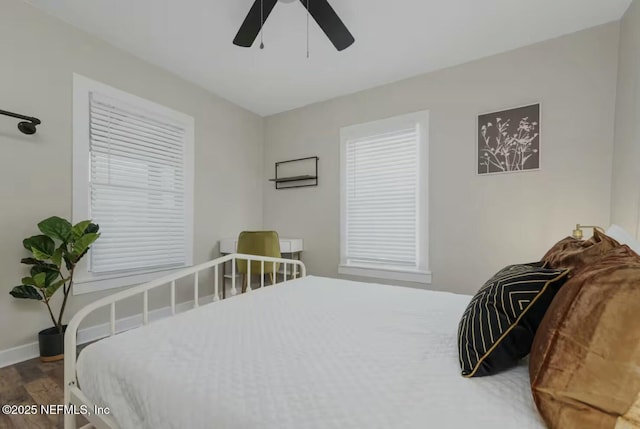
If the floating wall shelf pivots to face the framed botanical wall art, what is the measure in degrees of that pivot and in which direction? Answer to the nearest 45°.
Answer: approximately 90° to its left

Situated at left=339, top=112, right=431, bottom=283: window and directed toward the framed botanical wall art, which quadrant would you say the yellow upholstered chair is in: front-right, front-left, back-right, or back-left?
back-right

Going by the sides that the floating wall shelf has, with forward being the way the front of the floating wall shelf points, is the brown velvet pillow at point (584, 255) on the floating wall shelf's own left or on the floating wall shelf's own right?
on the floating wall shelf's own left

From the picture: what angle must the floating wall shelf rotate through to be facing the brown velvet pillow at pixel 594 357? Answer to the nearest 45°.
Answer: approximately 45° to its left

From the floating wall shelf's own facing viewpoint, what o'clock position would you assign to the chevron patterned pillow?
The chevron patterned pillow is roughly at 10 o'clock from the floating wall shelf.

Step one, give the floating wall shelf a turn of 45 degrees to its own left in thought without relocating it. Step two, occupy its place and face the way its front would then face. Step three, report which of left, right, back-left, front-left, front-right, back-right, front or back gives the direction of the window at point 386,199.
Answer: front-left

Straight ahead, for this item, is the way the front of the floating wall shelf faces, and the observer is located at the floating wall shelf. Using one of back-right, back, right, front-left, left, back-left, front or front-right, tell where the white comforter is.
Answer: front-left

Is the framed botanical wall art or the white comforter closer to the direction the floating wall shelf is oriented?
the white comforter

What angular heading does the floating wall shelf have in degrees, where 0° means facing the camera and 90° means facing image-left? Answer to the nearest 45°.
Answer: approximately 45°

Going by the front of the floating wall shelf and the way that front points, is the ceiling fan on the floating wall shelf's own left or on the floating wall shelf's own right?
on the floating wall shelf's own left
